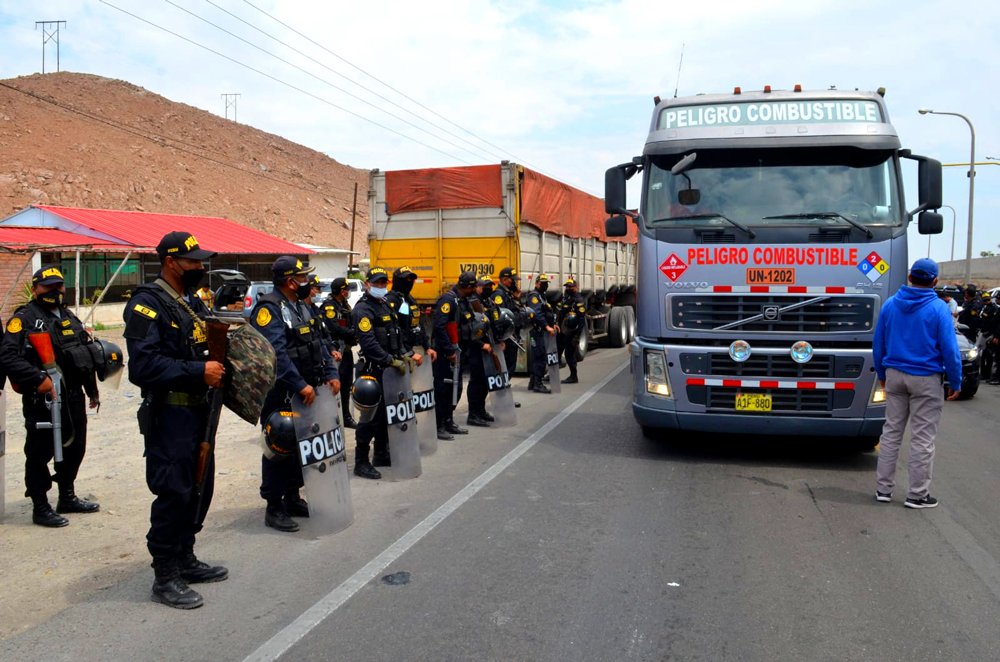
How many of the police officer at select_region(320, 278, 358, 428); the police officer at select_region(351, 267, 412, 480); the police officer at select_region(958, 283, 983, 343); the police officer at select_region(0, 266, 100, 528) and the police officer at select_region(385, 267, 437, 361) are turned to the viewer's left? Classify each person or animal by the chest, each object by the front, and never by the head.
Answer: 1

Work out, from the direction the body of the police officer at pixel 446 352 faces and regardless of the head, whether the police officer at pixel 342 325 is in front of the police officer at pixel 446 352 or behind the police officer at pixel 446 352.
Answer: behind

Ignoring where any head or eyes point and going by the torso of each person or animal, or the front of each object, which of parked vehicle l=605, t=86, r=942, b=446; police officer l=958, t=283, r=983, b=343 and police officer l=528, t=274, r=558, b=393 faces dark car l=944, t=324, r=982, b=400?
police officer l=528, t=274, r=558, b=393

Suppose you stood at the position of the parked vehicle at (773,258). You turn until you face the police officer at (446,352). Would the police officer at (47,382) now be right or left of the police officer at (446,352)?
left

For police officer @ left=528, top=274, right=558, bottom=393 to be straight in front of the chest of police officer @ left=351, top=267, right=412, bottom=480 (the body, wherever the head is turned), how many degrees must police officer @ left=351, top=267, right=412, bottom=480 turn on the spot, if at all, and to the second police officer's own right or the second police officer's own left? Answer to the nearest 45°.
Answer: approximately 90° to the second police officer's own left

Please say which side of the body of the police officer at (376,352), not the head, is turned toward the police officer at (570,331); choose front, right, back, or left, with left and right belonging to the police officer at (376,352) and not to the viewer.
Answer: left

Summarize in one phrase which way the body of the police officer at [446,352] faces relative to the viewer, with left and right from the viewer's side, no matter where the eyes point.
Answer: facing to the right of the viewer

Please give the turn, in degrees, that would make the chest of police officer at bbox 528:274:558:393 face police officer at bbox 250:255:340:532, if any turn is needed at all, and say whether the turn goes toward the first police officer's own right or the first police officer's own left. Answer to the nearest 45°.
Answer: approximately 90° to the first police officer's own right

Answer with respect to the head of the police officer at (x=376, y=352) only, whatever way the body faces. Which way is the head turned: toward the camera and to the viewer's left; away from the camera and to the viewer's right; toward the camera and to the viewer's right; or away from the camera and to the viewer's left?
toward the camera and to the viewer's right

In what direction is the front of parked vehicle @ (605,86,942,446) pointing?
toward the camera

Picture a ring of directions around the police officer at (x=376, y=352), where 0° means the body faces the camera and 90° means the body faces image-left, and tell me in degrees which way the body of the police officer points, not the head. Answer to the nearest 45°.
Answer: approximately 315°

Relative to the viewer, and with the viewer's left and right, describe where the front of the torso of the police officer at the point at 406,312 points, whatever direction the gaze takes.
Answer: facing the viewer and to the right of the viewer

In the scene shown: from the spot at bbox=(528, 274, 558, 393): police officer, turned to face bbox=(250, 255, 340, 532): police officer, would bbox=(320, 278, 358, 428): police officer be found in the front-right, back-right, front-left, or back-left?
front-right

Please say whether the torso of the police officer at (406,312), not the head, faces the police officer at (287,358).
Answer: no

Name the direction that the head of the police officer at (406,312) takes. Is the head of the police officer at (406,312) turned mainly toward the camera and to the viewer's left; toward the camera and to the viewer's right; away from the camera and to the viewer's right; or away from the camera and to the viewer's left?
toward the camera and to the viewer's right

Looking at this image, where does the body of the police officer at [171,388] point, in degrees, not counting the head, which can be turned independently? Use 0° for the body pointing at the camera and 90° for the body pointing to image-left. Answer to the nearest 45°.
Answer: approximately 270°

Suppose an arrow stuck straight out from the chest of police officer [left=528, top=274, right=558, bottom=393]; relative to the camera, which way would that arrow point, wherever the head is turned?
to the viewer's right
